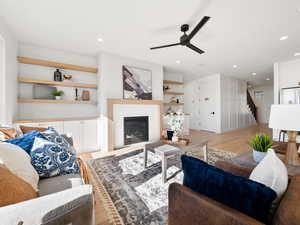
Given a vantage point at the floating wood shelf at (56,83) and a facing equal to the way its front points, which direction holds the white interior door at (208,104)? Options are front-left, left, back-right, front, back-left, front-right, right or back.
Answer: left

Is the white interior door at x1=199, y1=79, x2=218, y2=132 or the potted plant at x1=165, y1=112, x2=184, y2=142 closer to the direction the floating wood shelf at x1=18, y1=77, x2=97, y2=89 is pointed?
the potted plant

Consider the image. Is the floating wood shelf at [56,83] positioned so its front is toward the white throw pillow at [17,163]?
yes

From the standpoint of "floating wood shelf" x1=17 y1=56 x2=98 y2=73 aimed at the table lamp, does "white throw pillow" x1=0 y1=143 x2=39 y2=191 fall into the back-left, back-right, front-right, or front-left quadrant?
front-right

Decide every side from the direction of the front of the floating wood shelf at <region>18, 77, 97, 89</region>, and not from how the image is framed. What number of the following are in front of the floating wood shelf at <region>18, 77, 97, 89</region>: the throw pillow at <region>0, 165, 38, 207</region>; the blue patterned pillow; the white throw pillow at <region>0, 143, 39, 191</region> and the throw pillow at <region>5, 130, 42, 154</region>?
4

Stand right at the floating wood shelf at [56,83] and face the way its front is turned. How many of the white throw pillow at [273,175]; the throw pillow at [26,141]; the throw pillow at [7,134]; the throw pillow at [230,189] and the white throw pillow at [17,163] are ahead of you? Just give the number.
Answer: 5

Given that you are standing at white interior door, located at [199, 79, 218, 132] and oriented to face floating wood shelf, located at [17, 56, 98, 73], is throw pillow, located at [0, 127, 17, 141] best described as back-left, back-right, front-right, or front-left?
front-left

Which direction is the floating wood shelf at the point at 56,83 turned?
toward the camera

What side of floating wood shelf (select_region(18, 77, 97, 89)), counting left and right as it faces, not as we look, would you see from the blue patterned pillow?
front

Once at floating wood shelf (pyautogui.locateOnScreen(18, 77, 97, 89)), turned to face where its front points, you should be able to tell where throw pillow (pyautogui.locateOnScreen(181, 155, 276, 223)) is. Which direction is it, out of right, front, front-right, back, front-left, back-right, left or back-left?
front

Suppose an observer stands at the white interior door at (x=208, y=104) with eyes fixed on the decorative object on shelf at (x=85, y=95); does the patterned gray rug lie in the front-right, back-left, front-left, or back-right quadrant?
front-left

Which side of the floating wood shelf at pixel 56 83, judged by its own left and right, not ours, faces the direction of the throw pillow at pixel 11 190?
front

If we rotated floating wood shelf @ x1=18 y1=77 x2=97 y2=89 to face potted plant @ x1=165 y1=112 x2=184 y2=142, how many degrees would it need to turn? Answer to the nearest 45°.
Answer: approximately 45° to its left

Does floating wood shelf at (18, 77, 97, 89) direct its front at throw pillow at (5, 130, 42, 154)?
yes
